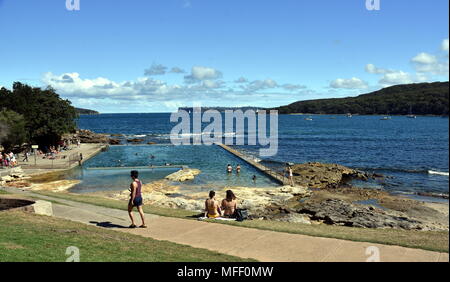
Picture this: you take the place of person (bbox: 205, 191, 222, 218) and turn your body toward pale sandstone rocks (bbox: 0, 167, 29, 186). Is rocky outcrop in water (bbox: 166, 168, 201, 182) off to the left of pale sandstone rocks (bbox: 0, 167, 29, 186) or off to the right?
right

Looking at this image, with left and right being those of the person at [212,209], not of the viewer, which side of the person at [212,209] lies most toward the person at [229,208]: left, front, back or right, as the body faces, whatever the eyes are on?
right

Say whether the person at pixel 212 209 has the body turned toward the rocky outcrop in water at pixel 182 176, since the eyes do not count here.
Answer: yes

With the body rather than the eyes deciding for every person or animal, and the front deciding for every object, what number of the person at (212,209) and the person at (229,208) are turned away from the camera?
2

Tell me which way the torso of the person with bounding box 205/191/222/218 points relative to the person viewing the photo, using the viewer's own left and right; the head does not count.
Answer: facing away from the viewer

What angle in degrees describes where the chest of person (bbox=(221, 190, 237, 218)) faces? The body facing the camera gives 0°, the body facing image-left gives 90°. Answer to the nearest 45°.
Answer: approximately 180°

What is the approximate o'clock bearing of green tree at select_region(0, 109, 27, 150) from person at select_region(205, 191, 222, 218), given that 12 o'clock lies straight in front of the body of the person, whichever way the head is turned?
The green tree is roughly at 11 o'clock from the person.

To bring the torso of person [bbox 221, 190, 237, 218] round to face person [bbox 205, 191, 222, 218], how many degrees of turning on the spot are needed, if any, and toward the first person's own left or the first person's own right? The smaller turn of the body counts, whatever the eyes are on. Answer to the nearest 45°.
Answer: approximately 90° to the first person's own left
